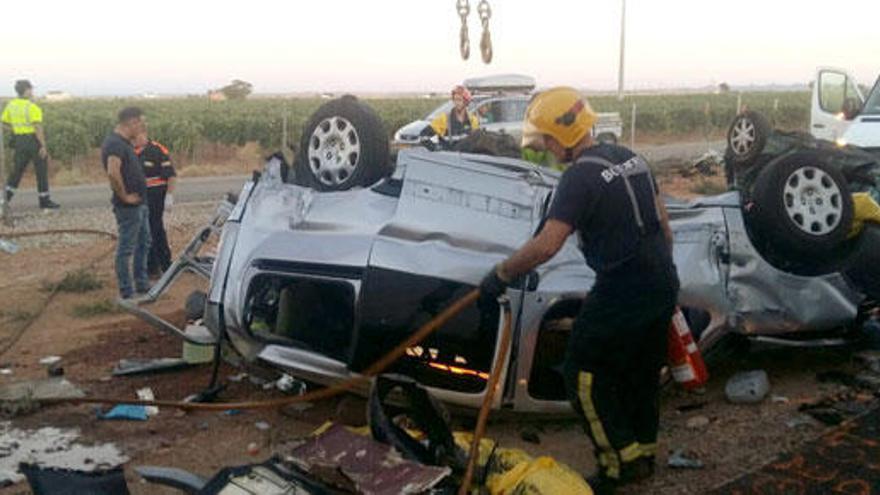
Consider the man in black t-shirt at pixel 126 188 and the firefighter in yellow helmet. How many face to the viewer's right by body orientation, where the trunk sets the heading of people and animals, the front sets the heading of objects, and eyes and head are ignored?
1

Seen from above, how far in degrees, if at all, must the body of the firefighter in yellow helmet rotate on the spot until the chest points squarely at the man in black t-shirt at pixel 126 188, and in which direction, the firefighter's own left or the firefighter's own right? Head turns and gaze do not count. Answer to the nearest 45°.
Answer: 0° — they already face them

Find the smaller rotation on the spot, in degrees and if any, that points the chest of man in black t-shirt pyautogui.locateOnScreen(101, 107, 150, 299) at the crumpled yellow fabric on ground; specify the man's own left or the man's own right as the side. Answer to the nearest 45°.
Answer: approximately 90° to the man's own right

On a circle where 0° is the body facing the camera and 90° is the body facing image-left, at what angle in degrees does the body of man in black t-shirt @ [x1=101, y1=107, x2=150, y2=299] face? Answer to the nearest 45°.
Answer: approximately 270°

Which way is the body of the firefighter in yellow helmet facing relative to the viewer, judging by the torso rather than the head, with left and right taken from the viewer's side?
facing away from the viewer and to the left of the viewer

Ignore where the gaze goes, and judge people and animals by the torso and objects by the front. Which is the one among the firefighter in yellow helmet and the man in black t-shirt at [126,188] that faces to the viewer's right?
the man in black t-shirt

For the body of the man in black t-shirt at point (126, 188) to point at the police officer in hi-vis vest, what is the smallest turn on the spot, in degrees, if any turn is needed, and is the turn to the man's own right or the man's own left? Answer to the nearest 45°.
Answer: approximately 90° to the man's own left

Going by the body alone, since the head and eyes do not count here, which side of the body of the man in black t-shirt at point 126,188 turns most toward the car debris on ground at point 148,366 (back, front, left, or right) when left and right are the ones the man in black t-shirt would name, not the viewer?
right
